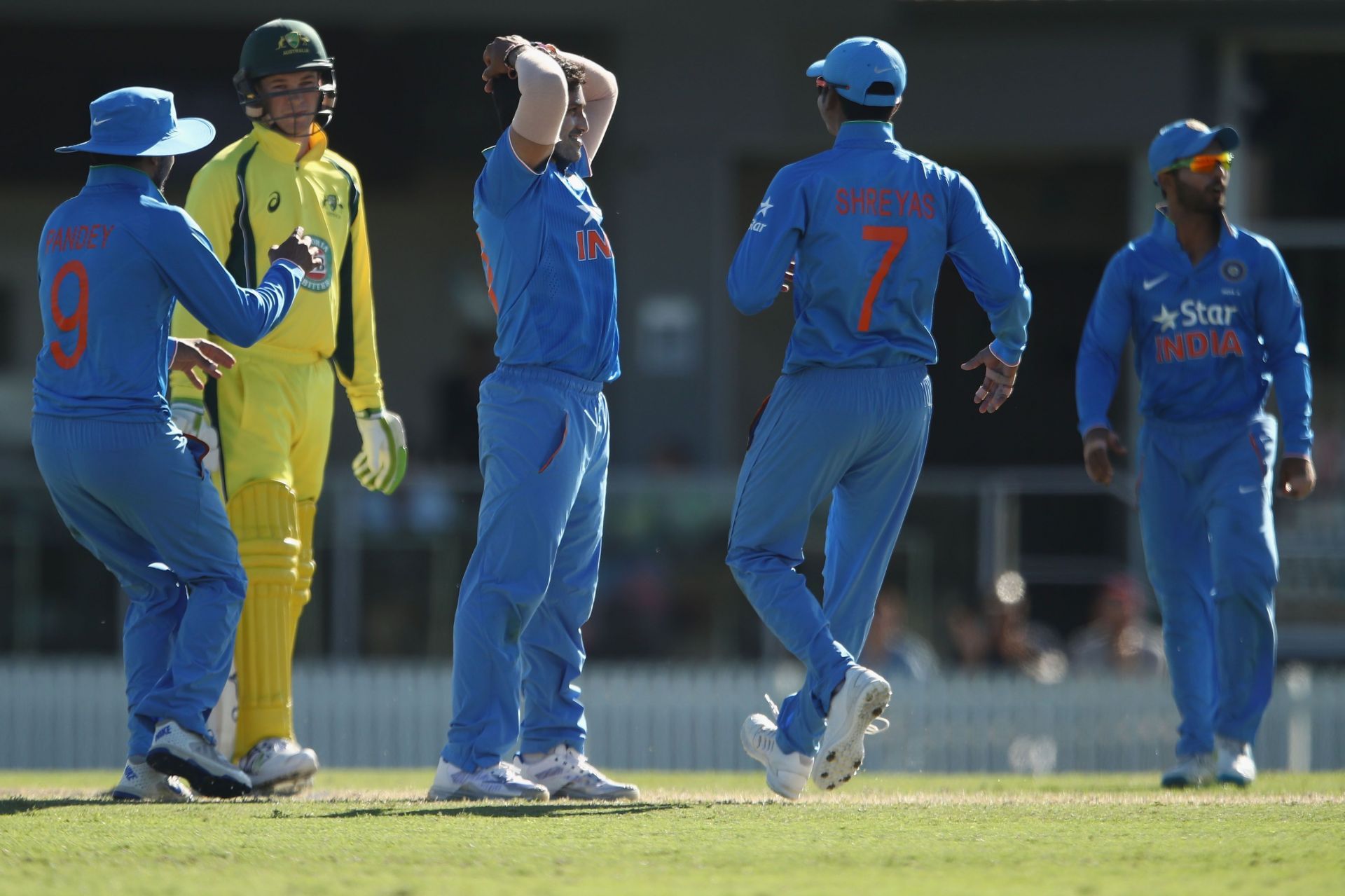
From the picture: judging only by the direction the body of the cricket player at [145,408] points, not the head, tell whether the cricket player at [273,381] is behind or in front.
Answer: in front

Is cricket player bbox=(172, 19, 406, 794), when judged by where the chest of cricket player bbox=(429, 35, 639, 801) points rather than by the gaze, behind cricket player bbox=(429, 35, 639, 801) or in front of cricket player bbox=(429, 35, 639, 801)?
behind

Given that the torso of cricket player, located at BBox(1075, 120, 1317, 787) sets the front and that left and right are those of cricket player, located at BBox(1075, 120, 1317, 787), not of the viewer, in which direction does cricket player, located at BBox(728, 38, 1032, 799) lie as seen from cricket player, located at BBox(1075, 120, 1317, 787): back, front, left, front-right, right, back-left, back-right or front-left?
front-right

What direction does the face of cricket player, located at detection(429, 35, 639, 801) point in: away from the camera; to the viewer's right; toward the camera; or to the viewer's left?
to the viewer's right

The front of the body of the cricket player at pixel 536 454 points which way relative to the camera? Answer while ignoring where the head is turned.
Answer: to the viewer's right

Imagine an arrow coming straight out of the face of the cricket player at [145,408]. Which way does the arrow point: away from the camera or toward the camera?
away from the camera

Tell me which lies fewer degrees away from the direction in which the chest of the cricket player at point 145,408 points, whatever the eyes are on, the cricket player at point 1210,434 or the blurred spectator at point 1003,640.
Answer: the blurred spectator

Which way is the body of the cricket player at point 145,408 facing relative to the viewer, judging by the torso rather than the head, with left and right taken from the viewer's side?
facing away from the viewer and to the right of the viewer

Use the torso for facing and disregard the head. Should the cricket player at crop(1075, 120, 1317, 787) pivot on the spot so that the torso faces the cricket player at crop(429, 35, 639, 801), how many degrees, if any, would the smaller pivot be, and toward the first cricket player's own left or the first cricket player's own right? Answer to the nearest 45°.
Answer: approximately 45° to the first cricket player's own right

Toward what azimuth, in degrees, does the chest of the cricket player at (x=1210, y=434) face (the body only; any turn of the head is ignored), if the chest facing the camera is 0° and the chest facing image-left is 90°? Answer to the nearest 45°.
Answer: approximately 0°

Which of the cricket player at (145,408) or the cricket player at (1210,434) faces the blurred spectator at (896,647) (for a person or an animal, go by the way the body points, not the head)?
the cricket player at (145,408)

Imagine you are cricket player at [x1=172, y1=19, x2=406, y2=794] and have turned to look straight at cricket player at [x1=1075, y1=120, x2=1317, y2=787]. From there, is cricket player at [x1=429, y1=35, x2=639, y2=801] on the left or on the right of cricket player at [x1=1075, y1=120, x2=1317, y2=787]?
right
